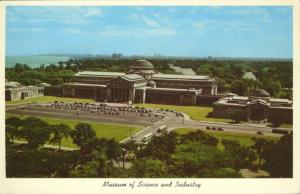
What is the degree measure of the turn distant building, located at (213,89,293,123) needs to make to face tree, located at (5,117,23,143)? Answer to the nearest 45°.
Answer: approximately 90° to its right

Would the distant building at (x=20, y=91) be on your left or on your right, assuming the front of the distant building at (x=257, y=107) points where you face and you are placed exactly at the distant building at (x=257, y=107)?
on your right

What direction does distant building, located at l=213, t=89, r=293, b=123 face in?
toward the camera

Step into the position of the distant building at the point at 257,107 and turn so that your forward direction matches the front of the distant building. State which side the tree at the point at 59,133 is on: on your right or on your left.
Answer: on your right
